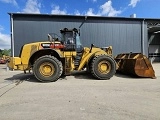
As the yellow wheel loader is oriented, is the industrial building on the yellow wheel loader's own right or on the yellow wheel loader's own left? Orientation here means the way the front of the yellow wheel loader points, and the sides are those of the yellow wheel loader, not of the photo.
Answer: on the yellow wheel loader's own left

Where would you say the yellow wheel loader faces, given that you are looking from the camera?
facing to the right of the viewer
